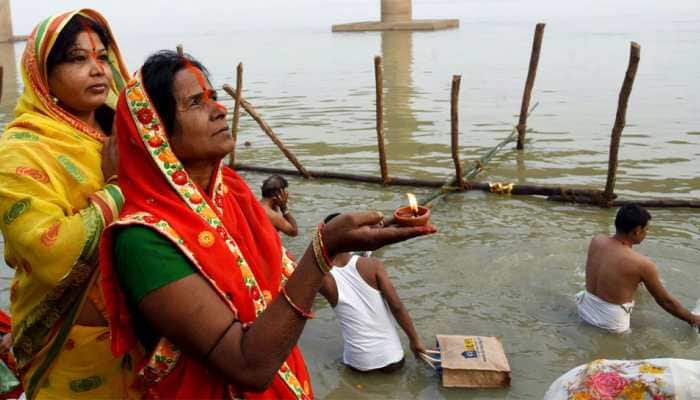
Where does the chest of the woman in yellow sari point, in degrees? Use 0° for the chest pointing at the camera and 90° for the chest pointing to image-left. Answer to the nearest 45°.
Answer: approximately 315°

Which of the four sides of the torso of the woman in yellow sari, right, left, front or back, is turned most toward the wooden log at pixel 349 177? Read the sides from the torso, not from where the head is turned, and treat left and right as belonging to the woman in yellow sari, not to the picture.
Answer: left

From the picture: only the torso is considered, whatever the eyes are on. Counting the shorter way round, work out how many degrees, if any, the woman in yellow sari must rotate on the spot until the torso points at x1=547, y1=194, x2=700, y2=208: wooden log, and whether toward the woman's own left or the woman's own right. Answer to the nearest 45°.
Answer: approximately 90° to the woman's own left

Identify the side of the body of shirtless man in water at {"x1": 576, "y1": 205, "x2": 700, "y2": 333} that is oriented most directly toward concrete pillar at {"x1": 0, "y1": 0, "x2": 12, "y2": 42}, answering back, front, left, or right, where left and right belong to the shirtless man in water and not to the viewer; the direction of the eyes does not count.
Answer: left

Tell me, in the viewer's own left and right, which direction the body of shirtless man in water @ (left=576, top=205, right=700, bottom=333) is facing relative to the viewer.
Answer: facing away from the viewer and to the right of the viewer

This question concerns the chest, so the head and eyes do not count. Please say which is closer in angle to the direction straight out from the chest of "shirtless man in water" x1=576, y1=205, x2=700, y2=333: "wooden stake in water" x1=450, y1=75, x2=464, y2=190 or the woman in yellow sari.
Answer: the wooden stake in water

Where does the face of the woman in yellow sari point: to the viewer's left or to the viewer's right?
to the viewer's right

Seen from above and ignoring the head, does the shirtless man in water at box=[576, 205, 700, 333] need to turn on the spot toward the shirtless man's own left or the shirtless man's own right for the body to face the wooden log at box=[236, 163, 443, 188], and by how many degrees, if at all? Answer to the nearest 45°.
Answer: approximately 90° to the shirtless man's own left

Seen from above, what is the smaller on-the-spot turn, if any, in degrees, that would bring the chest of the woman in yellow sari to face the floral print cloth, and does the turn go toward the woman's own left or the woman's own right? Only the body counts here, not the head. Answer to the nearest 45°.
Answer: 0° — they already face it

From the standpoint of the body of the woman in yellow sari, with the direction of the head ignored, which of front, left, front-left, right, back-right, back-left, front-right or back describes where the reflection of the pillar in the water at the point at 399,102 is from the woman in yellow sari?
left

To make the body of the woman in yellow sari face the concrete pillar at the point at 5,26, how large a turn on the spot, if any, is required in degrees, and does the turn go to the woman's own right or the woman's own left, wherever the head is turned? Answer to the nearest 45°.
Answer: approximately 135° to the woman's own left

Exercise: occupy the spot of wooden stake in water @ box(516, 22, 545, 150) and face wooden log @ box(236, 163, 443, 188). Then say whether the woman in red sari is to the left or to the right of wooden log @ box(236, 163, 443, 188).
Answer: left

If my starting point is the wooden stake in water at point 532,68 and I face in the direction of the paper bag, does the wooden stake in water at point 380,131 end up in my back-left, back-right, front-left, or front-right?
front-right
